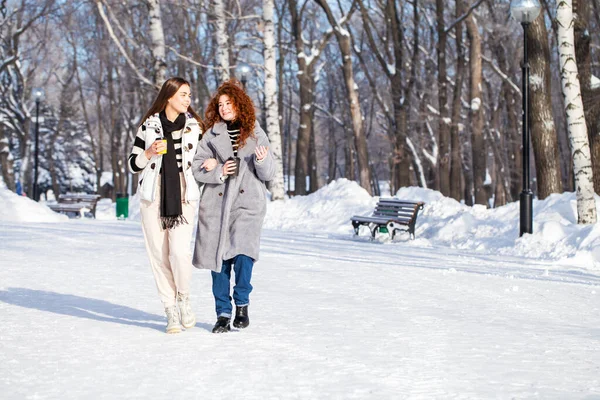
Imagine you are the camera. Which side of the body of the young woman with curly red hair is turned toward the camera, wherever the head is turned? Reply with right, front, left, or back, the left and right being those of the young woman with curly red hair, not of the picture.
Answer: front

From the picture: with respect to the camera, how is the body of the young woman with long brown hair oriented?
toward the camera

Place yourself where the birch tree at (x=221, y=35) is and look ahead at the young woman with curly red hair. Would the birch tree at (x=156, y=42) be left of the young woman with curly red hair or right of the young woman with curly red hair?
right

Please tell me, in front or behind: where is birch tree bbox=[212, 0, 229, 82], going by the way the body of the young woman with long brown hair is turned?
behind

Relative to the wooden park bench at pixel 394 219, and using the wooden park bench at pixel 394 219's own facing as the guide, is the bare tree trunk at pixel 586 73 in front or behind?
behind

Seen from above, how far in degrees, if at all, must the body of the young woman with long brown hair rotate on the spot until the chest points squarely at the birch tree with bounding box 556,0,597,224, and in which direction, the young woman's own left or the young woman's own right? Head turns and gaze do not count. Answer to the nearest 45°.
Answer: approximately 135° to the young woman's own left

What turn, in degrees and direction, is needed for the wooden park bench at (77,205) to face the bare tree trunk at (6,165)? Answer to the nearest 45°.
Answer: approximately 135° to its right

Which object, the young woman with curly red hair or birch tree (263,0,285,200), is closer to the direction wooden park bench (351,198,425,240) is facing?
the young woman with curly red hair

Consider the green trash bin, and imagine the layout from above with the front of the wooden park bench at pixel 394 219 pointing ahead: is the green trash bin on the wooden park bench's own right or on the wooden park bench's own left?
on the wooden park bench's own right

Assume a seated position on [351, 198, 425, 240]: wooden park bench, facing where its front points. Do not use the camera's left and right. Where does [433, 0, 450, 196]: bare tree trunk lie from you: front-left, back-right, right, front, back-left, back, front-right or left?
back-right

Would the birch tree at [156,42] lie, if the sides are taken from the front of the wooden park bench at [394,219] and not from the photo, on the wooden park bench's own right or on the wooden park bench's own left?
on the wooden park bench's own right

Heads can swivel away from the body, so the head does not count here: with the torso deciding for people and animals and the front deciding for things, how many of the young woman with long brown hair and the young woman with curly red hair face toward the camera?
2

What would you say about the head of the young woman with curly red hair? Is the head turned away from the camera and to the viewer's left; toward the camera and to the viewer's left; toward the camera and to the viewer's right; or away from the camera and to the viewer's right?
toward the camera and to the viewer's left

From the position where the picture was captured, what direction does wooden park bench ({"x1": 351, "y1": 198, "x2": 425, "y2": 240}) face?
facing the viewer and to the left of the viewer

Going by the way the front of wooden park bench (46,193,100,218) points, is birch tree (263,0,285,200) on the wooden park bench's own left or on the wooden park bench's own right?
on the wooden park bench's own left
